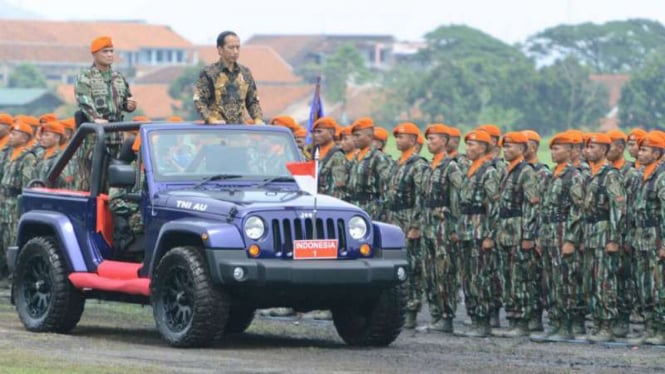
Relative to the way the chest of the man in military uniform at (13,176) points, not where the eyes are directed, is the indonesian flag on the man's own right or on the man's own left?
on the man's own left

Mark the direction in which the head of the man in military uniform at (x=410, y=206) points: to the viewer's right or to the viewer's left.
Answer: to the viewer's left

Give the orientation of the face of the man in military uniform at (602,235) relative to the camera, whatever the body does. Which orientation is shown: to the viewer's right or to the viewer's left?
to the viewer's left

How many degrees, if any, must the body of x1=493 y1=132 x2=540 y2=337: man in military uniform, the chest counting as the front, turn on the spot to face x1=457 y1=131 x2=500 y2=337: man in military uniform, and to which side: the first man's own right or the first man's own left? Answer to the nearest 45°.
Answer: approximately 45° to the first man's own right

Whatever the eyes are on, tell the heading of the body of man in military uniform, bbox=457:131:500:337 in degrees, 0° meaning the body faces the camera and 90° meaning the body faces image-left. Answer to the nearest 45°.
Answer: approximately 45°

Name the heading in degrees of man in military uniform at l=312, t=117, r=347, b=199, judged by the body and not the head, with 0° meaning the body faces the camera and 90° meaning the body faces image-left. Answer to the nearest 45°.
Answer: approximately 45°

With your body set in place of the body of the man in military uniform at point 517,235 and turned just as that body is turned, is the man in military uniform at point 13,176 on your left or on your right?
on your right

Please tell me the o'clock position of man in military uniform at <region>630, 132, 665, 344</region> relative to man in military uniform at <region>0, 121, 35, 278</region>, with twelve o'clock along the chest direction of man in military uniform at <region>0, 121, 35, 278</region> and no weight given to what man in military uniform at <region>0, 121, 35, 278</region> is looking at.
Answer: man in military uniform at <region>630, 132, 665, 344</region> is roughly at 9 o'clock from man in military uniform at <region>0, 121, 35, 278</region>.

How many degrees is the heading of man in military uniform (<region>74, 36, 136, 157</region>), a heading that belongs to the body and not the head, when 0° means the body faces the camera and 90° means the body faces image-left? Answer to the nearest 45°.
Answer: approximately 315°

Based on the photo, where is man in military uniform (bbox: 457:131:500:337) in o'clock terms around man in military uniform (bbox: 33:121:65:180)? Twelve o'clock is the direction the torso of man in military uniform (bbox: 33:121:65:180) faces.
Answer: man in military uniform (bbox: 457:131:500:337) is roughly at 9 o'clock from man in military uniform (bbox: 33:121:65:180).

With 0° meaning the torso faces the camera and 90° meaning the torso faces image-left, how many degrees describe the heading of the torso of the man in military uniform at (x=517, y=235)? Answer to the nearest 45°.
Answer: approximately 45°
